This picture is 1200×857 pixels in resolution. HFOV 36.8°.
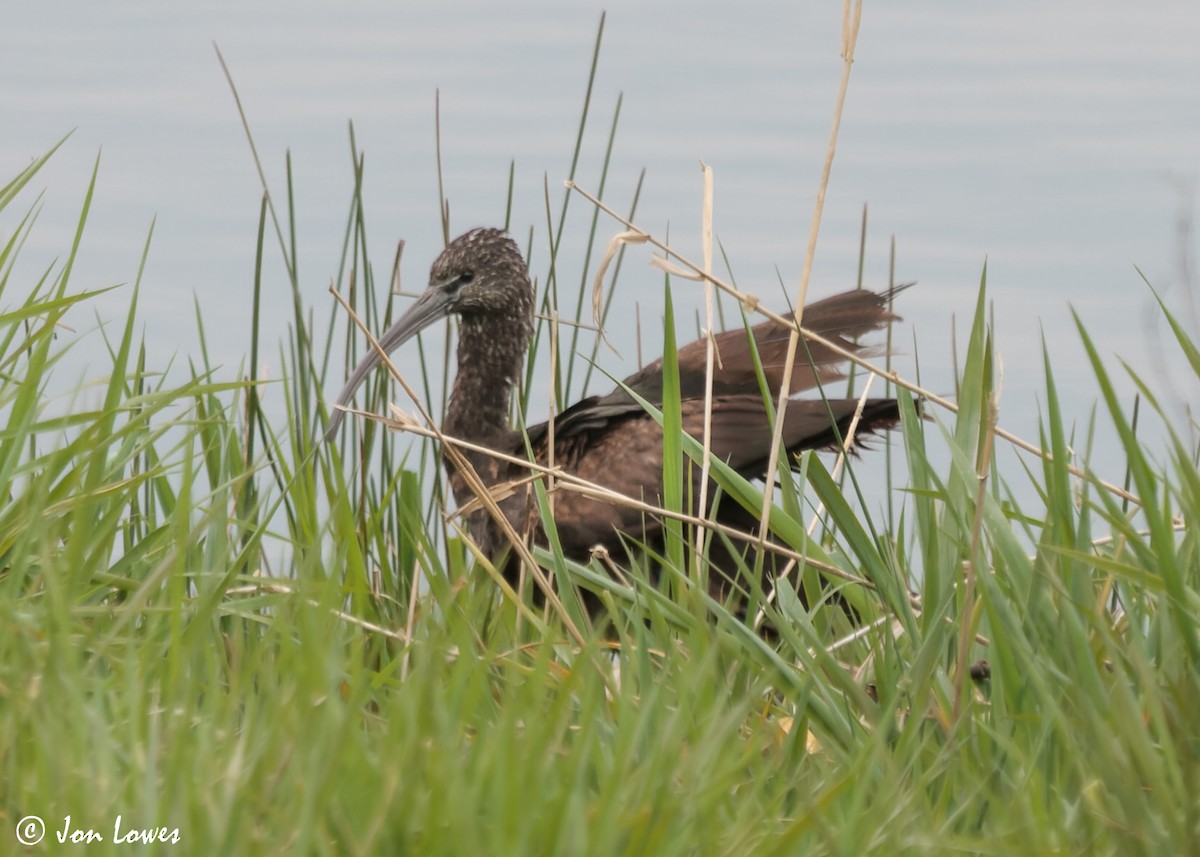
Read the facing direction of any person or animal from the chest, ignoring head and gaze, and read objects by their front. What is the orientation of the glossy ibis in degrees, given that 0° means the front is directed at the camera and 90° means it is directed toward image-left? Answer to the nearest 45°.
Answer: approximately 90°

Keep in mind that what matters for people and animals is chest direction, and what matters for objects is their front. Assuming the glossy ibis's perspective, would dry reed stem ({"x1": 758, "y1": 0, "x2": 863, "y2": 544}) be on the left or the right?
on its left
